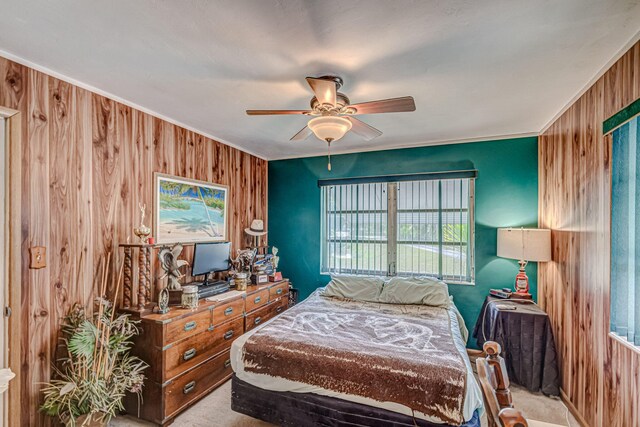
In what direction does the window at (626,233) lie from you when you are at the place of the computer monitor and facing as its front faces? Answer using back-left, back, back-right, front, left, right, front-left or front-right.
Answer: front

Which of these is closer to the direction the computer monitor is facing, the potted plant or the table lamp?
the table lamp

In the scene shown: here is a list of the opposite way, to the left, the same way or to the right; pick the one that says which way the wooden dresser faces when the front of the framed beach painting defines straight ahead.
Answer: the same way

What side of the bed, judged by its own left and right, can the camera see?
front

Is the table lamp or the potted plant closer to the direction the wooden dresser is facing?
the table lamp

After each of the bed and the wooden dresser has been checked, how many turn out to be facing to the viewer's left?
0

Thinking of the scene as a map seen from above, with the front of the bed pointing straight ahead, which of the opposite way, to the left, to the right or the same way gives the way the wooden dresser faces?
to the left

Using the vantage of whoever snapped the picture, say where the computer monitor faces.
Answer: facing the viewer and to the right of the viewer

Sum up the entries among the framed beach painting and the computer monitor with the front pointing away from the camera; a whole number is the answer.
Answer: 0

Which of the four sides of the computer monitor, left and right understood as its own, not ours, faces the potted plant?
right

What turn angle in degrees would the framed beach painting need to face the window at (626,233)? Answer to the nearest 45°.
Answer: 0° — it already faces it

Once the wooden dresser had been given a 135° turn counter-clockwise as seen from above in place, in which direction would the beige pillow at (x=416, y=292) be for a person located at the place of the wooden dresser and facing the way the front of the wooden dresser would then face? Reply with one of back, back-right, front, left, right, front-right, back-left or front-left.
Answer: right

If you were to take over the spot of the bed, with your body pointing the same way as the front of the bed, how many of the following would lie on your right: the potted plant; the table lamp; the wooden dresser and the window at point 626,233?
2

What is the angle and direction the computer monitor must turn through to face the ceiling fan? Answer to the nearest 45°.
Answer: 0° — it already faces it

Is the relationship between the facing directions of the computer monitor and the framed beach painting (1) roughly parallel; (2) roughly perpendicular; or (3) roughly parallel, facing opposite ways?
roughly parallel
